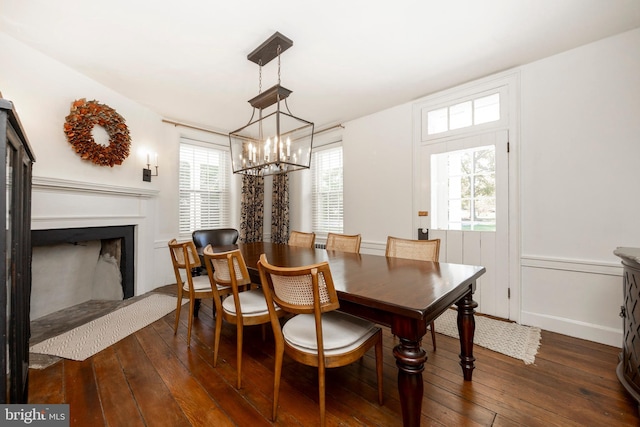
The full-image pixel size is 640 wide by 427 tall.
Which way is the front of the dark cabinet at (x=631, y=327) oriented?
to the viewer's left

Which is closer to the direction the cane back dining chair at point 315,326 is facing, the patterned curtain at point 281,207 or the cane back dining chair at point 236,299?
the patterned curtain

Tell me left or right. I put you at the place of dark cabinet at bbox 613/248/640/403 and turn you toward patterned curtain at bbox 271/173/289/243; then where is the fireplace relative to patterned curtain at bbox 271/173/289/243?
left

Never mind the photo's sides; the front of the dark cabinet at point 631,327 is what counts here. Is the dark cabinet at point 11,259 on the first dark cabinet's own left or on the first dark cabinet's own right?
on the first dark cabinet's own left

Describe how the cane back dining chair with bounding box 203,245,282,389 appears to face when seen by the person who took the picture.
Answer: facing away from the viewer and to the right of the viewer

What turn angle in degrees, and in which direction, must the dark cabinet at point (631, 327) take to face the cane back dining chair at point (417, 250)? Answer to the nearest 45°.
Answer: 0° — it already faces it

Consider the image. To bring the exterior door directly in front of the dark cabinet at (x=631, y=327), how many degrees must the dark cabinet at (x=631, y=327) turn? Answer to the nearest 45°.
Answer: approximately 45° to its right

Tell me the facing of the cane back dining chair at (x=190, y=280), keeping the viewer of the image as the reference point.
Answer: facing away from the viewer and to the right of the viewer

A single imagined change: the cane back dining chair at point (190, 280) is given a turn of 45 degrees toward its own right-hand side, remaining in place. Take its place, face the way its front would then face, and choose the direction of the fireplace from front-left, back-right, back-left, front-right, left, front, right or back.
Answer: back-left

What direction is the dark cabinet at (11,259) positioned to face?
to the viewer's right
